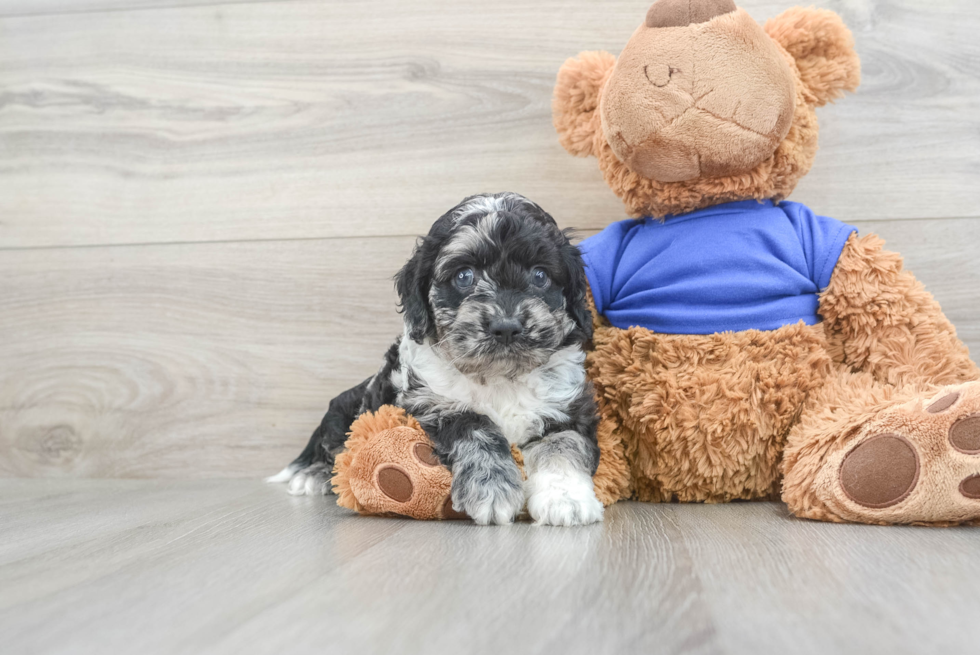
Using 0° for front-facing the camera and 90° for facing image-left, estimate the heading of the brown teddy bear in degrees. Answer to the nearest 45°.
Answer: approximately 0°
